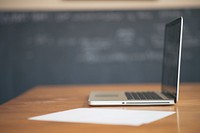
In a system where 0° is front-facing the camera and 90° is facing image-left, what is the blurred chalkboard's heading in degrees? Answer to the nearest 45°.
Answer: approximately 0°

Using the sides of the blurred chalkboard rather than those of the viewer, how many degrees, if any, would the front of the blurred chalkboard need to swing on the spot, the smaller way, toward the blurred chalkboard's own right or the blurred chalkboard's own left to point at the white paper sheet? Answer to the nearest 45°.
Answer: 0° — it already faces it

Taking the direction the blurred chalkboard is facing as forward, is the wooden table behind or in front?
in front
